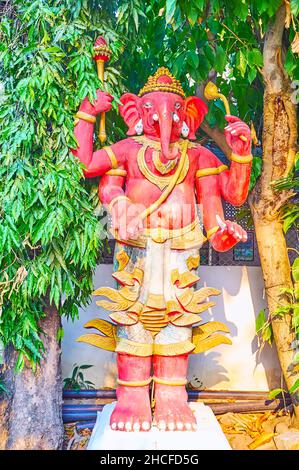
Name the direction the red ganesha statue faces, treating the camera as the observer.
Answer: facing the viewer

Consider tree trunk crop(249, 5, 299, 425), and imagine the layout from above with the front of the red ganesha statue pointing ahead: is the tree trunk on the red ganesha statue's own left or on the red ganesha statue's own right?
on the red ganesha statue's own left
